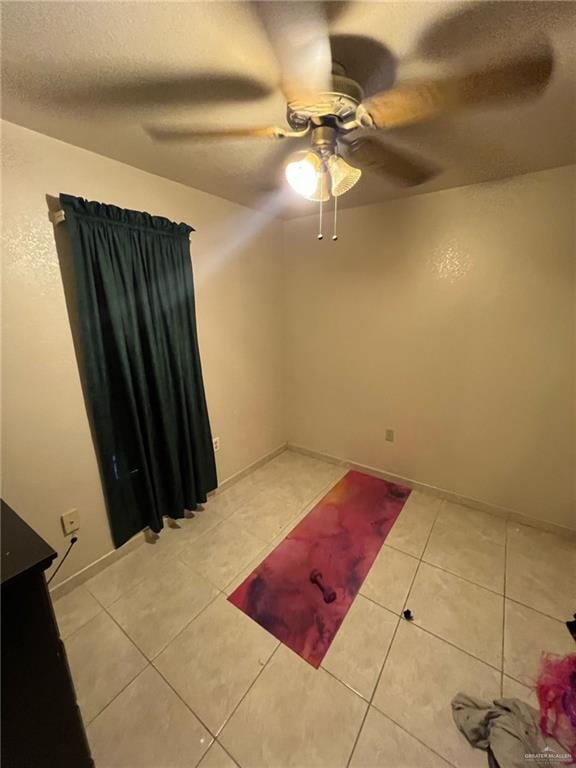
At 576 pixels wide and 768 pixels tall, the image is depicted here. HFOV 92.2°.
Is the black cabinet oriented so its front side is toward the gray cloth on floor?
yes

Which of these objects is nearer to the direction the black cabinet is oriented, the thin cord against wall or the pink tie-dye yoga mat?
the pink tie-dye yoga mat

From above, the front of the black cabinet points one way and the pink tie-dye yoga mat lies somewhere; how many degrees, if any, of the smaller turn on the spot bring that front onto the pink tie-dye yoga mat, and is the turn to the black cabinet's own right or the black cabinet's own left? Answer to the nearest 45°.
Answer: approximately 45° to the black cabinet's own left

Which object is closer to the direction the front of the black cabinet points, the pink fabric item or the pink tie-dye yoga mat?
the pink fabric item

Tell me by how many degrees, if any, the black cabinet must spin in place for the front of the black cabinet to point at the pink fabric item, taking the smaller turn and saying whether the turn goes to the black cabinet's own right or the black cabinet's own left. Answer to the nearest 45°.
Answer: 0° — it already faces it

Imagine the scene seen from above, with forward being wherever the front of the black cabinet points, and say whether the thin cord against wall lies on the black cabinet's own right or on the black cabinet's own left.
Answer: on the black cabinet's own left

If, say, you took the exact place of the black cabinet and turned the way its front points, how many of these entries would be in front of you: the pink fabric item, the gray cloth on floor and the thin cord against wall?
2

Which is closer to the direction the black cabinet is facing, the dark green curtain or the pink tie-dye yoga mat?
the pink tie-dye yoga mat
